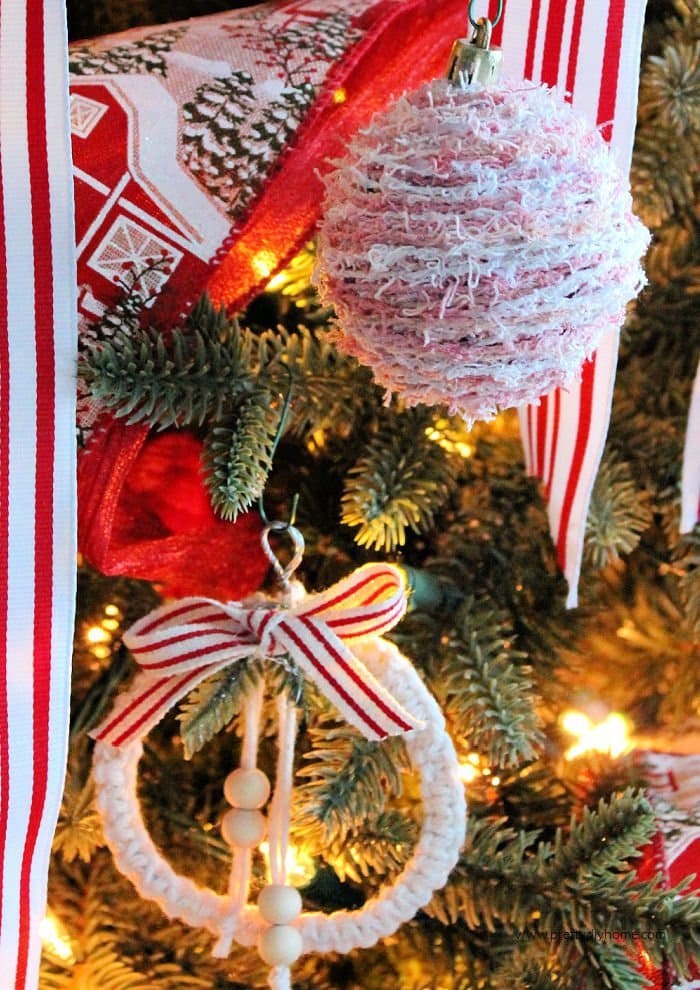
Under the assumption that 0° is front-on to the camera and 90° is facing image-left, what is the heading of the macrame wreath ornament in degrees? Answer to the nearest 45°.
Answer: approximately 0°
